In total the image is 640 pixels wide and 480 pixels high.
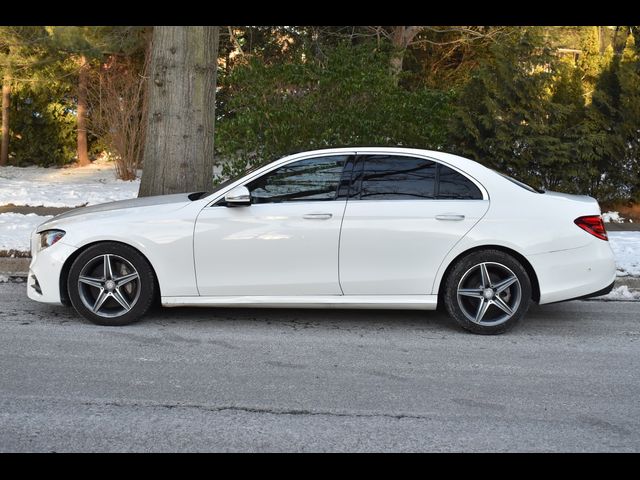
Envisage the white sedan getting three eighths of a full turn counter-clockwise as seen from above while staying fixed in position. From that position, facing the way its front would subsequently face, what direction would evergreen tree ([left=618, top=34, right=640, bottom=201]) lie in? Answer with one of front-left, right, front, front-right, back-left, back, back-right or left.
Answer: left

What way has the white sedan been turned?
to the viewer's left

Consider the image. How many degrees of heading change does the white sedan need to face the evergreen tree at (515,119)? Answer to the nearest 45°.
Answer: approximately 135° to its right
